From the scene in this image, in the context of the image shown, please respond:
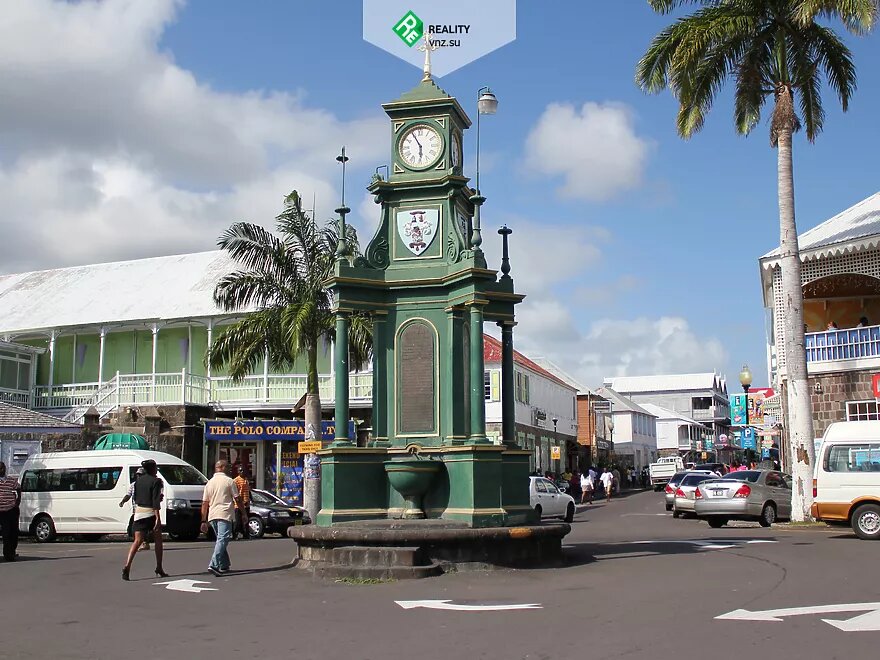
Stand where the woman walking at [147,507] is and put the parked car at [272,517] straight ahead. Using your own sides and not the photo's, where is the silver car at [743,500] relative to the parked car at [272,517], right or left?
right

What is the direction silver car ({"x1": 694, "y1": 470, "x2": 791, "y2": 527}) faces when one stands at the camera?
facing away from the viewer and to the right of the viewer

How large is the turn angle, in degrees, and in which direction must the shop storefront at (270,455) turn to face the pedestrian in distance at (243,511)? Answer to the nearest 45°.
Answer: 0° — it already faces them

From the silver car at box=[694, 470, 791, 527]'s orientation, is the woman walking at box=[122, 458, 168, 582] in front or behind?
behind

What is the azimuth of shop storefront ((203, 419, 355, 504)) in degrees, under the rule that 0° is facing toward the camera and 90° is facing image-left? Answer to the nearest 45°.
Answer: approximately 0°

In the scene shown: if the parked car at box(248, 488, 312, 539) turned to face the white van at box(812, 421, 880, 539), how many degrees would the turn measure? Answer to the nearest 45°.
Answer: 0° — it already faces it

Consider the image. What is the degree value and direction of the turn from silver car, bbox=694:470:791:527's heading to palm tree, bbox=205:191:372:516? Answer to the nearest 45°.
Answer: approximately 135° to its left

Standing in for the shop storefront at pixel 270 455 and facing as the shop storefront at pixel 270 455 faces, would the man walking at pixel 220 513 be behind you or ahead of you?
ahead

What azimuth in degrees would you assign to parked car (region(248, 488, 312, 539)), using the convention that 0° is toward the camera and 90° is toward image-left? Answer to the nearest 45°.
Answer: approximately 315°
